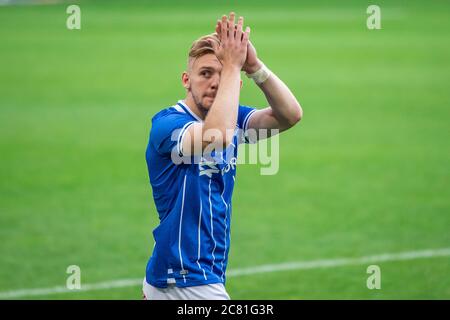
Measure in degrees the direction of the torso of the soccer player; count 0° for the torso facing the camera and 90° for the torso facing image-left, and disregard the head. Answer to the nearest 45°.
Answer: approximately 315°

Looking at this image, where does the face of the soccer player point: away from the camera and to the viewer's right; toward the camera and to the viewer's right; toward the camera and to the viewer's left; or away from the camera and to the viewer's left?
toward the camera and to the viewer's right
